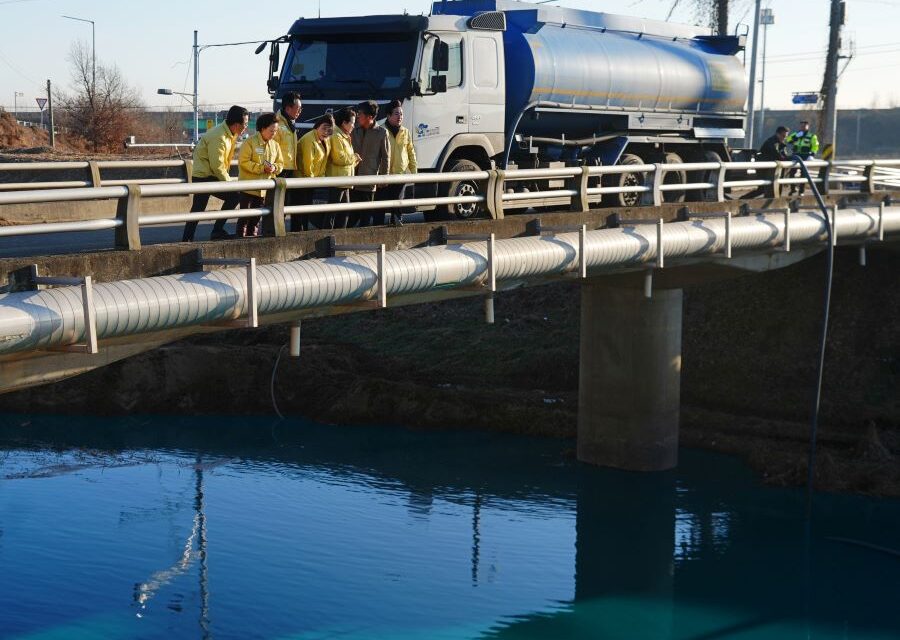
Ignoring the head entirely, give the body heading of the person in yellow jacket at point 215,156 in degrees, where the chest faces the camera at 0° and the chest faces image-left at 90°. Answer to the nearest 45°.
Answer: approximately 270°

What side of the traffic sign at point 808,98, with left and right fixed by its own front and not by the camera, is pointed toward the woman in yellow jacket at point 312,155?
front

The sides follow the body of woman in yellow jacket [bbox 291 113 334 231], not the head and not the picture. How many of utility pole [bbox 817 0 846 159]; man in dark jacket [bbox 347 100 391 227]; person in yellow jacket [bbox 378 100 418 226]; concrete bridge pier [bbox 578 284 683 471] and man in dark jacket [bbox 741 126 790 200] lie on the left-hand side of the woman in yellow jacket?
5

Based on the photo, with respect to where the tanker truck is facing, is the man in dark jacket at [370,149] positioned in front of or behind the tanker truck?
in front

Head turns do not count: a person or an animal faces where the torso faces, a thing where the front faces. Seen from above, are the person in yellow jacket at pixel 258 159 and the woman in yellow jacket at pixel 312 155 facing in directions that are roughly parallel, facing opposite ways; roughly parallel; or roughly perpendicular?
roughly parallel

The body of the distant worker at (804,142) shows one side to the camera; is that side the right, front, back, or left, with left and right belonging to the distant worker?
front

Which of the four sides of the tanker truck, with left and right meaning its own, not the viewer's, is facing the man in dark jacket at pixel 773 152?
back

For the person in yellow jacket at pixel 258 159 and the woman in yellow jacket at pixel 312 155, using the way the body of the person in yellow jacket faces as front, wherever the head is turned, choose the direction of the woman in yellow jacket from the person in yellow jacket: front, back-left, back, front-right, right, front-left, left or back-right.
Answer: left
